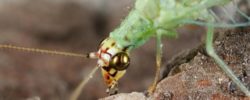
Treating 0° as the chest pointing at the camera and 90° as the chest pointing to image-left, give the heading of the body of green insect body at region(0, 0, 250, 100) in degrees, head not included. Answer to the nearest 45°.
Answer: approximately 90°
